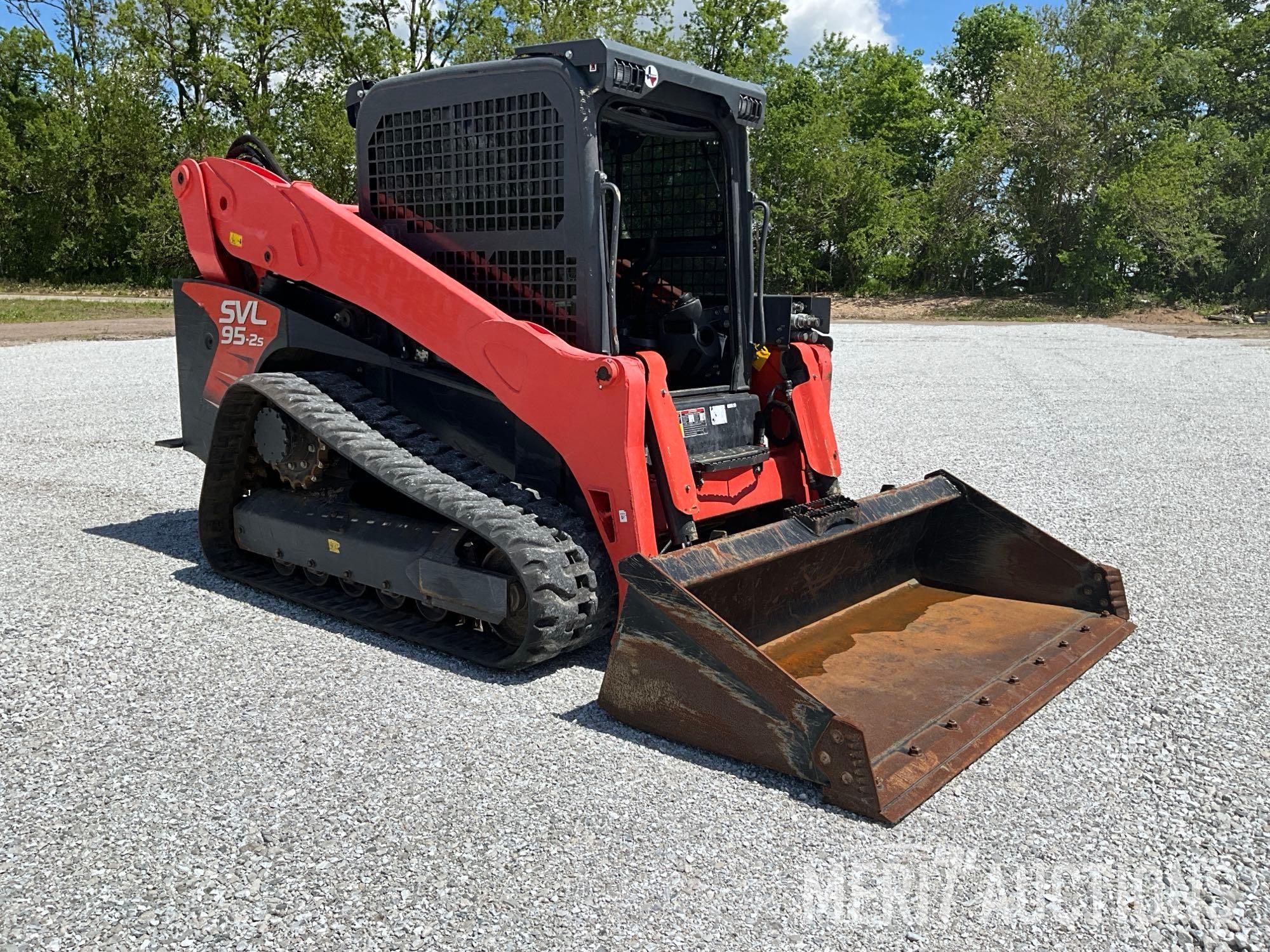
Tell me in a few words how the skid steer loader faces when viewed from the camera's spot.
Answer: facing the viewer and to the right of the viewer

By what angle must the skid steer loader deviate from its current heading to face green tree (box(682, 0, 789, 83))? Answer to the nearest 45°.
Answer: approximately 135° to its left
